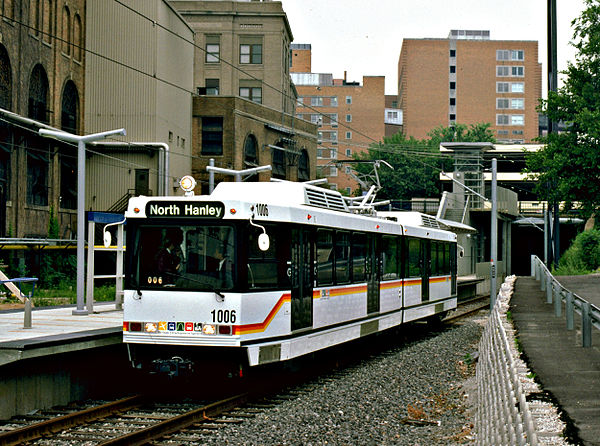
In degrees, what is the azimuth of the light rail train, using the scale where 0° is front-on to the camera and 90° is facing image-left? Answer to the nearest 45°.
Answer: approximately 45°

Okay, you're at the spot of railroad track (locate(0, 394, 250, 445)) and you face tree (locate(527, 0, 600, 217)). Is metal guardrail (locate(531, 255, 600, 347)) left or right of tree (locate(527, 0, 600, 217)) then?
right

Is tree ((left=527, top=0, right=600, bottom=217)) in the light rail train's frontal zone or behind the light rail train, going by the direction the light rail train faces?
behind

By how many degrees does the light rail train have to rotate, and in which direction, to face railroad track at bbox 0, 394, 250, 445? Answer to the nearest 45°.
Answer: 0° — it already faces it

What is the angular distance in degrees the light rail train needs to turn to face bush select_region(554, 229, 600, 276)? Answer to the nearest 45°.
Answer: approximately 180°

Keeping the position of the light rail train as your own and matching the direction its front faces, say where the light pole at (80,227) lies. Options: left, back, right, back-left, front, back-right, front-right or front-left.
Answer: right

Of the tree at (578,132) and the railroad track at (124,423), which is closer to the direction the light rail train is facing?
the railroad track
